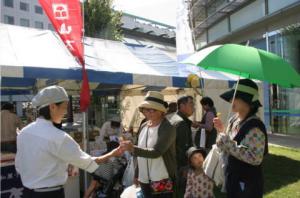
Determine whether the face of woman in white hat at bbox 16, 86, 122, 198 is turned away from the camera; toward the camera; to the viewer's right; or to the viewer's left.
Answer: to the viewer's right

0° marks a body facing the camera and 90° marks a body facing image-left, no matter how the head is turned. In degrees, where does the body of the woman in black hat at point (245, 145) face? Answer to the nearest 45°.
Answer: approximately 90°

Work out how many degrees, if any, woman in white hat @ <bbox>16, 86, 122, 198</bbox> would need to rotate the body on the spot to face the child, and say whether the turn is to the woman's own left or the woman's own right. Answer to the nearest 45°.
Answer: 0° — they already face them
